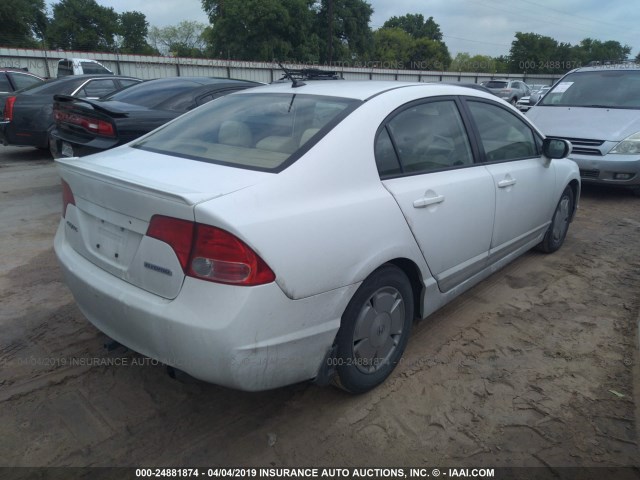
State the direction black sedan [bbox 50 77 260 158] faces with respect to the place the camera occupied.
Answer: facing away from the viewer and to the right of the viewer

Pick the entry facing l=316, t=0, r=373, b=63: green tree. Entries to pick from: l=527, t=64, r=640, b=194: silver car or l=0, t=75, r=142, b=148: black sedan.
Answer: the black sedan

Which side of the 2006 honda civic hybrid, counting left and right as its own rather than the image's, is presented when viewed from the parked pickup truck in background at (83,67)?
left

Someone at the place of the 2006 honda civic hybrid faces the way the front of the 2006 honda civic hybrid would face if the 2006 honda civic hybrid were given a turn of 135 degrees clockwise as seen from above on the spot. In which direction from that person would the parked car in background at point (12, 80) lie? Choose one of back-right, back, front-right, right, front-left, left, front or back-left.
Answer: back-right

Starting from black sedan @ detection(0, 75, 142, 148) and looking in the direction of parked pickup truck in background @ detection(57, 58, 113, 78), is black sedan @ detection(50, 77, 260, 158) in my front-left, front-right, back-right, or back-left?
back-right

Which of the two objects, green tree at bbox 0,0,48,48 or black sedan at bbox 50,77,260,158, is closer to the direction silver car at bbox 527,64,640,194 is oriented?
the black sedan

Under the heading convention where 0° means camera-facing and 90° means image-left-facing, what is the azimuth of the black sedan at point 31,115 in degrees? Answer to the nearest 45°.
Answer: approximately 225°

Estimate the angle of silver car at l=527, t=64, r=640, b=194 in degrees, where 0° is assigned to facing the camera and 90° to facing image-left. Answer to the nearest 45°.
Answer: approximately 45°

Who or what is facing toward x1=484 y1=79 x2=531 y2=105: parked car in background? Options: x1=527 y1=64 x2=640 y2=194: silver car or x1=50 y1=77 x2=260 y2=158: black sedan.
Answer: the black sedan
